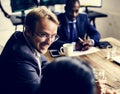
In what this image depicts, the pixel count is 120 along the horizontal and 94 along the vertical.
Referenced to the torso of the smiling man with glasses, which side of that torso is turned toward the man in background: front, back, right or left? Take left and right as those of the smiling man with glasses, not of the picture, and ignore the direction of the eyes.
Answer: left

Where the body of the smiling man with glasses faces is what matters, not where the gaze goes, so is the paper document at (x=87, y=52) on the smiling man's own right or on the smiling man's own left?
on the smiling man's own left

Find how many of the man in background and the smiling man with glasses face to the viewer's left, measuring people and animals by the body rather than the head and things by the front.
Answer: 0

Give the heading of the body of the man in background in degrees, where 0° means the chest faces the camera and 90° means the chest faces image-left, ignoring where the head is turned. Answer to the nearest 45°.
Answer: approximately 0°

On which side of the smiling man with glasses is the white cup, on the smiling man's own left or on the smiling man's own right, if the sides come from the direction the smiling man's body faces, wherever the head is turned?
on the smiling man's own left

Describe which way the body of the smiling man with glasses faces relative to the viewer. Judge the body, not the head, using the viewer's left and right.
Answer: facing the viewer and to the right of the viewer

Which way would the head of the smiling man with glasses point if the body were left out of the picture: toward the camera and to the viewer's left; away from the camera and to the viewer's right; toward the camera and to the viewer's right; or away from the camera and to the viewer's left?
toward the camera and to the viewer's right

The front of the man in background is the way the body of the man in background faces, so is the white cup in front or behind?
in front

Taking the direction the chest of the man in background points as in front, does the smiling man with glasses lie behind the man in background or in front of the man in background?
in front

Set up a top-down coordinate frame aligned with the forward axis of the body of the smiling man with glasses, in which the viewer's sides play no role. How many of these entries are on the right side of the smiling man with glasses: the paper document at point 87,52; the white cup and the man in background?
0

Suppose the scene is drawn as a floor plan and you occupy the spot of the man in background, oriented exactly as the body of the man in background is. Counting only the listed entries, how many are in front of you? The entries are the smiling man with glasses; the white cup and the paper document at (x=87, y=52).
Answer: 3
